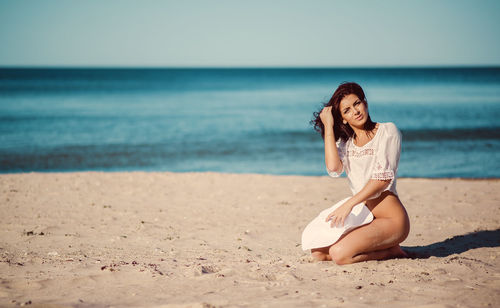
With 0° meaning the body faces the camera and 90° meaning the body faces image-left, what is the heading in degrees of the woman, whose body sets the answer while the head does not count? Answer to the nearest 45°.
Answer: approximately 45°
